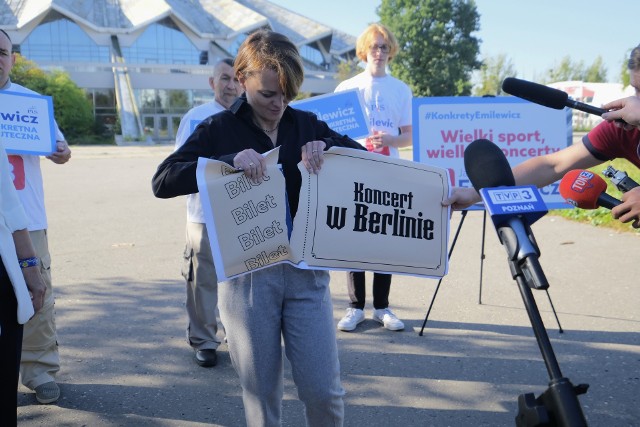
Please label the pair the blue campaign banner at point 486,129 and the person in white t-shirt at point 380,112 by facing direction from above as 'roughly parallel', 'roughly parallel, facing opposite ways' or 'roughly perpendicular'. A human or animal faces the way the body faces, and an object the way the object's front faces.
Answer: roughly parallel

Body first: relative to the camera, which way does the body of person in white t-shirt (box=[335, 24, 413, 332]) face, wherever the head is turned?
toward the camera

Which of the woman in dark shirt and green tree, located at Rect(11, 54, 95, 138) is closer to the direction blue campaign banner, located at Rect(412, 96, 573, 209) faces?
the woman in dark shirt

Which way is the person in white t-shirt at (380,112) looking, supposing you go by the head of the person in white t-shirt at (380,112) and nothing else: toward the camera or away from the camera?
toward the camera

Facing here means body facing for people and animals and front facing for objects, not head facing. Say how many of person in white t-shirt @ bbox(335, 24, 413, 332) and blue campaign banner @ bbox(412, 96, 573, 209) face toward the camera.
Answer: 2

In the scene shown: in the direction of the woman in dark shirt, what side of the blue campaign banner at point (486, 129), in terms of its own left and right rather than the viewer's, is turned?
front

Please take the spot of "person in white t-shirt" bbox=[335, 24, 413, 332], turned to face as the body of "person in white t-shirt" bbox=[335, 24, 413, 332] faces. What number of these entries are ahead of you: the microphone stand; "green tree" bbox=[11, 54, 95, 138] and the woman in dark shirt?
2

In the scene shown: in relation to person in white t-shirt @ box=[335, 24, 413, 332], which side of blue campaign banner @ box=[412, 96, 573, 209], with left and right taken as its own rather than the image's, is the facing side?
right

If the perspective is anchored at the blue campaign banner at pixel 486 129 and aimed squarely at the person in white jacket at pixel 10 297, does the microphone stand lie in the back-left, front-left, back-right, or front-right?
front-left

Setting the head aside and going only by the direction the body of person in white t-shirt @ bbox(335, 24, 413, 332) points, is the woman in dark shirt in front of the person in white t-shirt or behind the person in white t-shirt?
in front

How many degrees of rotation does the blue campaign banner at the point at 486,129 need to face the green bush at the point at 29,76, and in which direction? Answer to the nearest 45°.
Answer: approximately 135° to its right

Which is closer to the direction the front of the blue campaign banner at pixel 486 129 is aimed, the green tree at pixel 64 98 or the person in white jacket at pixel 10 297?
the person in white jacket

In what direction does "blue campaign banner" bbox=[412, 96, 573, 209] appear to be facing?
toward the camera

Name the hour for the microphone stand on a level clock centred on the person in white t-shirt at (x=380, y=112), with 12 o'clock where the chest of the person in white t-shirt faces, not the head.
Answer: The microphone stand is roughly at 12 o'clock from the person in white t-shirt.

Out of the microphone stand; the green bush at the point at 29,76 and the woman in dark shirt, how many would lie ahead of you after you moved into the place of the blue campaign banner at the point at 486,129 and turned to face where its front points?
2
